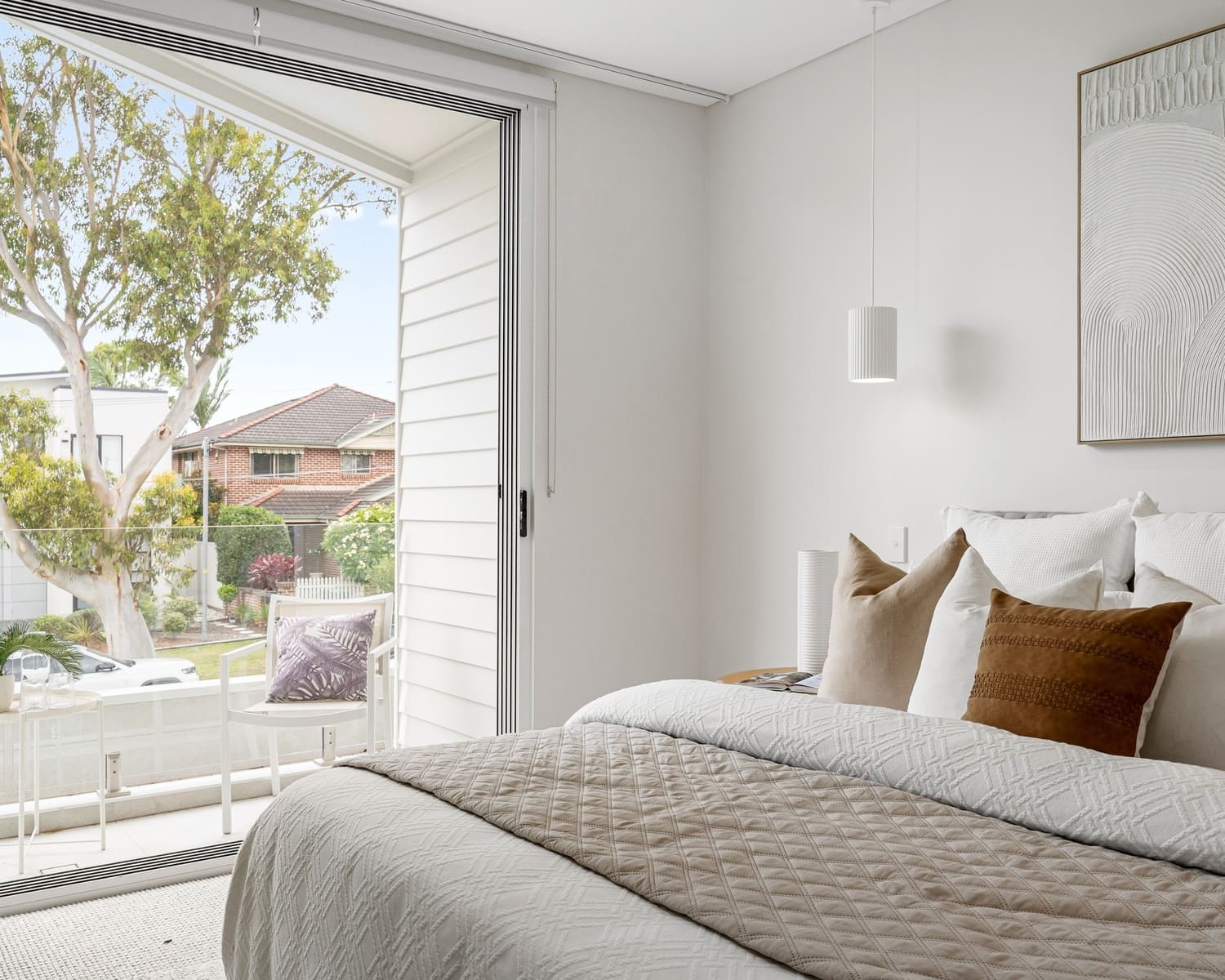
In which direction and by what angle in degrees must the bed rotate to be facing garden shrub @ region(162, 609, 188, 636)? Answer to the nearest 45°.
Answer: approximately 90° to its right

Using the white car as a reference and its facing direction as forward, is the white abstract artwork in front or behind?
in front

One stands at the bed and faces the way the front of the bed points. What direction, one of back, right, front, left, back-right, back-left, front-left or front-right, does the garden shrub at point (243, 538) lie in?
right

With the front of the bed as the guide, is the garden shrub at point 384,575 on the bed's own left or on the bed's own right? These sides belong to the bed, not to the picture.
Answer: on the bed's own right

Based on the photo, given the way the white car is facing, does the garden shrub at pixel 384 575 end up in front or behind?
in front

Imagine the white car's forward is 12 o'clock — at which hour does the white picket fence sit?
The white picket fence is roughly at 11 o'clock from the white car.

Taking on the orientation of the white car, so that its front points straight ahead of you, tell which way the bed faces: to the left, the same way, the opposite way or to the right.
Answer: the opposite way

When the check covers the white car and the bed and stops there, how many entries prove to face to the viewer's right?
1

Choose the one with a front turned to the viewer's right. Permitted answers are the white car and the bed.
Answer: the white car

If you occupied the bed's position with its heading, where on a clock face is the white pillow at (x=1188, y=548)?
The white pillow is roughly at 6 o'clock from the bed.

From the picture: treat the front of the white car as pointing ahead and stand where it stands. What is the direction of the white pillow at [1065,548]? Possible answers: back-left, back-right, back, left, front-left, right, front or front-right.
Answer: front-right

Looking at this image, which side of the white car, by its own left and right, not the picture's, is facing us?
right

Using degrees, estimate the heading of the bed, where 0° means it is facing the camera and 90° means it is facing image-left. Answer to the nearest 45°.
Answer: approximately 45°
